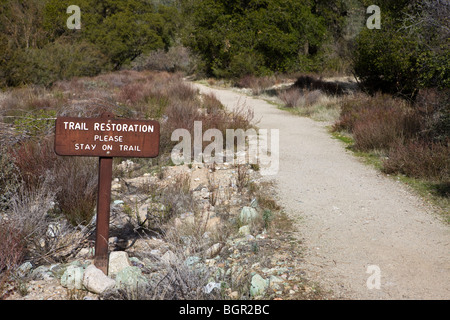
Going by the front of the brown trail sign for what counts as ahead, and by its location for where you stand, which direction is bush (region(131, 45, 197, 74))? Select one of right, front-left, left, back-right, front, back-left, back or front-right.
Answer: back

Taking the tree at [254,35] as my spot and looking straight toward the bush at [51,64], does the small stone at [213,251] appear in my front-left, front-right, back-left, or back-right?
front-left

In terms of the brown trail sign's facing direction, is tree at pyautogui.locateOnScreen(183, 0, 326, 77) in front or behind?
behind

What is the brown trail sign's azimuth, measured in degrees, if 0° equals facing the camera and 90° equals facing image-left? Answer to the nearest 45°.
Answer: approximately 0°

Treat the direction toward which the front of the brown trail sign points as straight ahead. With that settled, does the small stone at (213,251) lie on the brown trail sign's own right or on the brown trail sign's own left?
on the brown trail sign's own left

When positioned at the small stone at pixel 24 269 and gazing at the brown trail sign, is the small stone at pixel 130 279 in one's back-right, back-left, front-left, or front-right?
front-right
